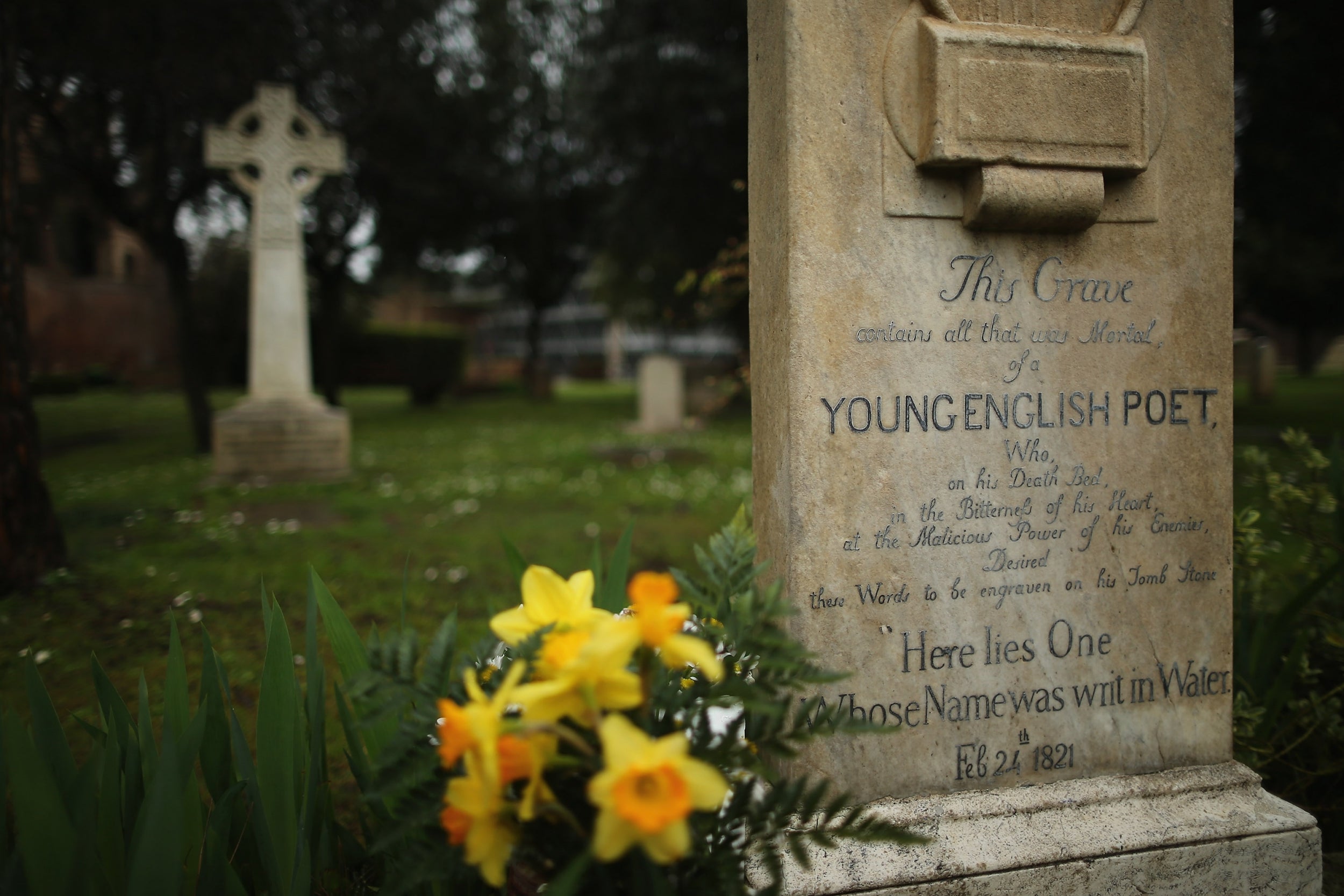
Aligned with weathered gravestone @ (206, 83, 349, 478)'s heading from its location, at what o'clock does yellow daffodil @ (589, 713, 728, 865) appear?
The yellow daffodil is roughly at 12 o'clock from the weathered gravestone.

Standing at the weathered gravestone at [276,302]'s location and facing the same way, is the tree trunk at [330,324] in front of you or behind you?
behind

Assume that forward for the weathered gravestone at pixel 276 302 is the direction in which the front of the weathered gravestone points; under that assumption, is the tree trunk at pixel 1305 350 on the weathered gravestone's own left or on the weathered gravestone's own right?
on the weathered gravestone's own left

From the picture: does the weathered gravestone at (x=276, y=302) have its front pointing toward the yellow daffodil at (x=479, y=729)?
yes

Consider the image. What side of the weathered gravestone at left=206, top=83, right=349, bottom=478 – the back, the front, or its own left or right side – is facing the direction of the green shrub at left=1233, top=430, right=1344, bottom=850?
front

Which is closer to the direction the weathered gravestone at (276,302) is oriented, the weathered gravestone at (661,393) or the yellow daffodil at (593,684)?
the yellow daffodil

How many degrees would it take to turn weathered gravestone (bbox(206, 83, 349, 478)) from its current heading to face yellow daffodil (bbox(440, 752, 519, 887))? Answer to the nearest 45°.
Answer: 0° — it already faces it

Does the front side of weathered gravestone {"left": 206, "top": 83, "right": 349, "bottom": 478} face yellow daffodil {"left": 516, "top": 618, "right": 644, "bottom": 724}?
yes

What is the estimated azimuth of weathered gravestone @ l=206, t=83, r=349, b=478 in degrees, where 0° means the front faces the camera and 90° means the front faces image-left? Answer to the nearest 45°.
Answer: approximately 0°

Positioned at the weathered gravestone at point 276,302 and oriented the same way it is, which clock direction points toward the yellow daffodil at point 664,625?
The yellow daffodil is roughly at 12 o'clock from the weathered gravestone.

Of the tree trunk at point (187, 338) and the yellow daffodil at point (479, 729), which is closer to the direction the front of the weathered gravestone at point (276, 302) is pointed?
the yellow daffodil

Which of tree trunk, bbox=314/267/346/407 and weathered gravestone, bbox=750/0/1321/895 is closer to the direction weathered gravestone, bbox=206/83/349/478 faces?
the weathered gravestone
